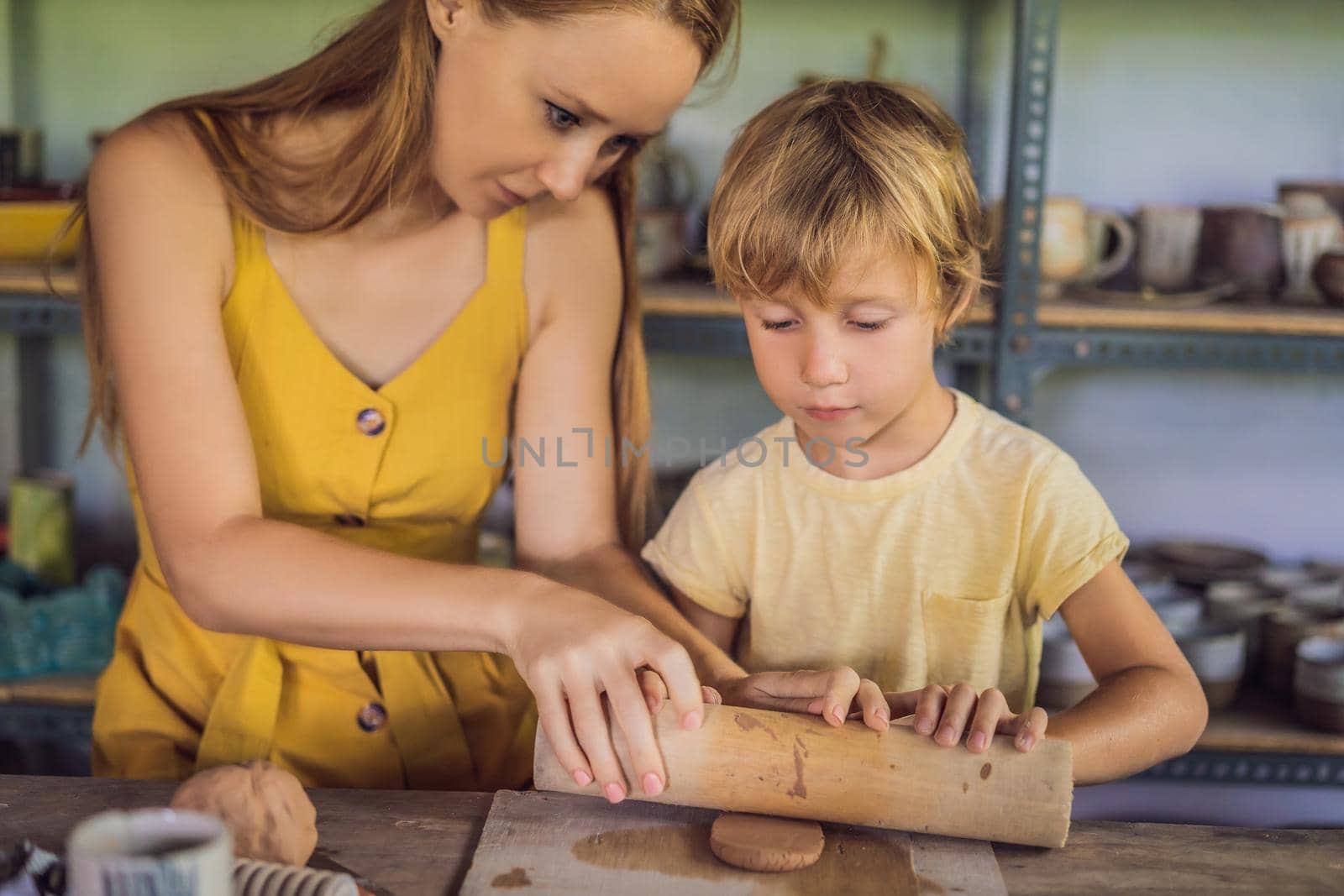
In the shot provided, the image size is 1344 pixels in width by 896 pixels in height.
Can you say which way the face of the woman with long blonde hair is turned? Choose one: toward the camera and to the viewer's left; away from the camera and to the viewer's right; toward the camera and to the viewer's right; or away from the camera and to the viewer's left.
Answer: toward the camera and to the viewer's right

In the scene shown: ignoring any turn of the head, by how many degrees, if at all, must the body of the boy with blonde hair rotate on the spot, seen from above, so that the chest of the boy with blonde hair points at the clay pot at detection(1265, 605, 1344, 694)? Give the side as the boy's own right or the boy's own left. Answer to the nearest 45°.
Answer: approximately 135° to the boy's own left

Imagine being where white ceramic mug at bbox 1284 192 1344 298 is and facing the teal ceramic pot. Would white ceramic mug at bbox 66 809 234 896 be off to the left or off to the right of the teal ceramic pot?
left

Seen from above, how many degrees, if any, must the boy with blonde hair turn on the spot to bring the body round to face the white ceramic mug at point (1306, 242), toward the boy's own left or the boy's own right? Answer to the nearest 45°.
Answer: approximately 135° to the boy's own left

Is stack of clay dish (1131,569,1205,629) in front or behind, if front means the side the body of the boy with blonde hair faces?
behind

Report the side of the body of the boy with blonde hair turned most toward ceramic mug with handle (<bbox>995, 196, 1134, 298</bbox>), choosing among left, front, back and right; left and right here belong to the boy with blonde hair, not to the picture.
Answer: back

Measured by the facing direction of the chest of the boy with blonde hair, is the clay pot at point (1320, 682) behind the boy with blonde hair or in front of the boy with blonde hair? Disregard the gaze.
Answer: behind

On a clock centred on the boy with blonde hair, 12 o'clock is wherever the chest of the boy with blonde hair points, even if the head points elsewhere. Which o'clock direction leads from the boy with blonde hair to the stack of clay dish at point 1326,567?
The stack of clay dish is roughly at 7 o'clock from the boy with blonde hair.

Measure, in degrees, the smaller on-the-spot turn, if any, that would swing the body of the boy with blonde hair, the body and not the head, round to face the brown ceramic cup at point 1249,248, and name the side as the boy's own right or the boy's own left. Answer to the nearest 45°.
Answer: approximately 135° to the boy's own left

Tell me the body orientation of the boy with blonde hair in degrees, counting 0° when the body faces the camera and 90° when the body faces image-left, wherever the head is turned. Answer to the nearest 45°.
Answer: approximately 0°
